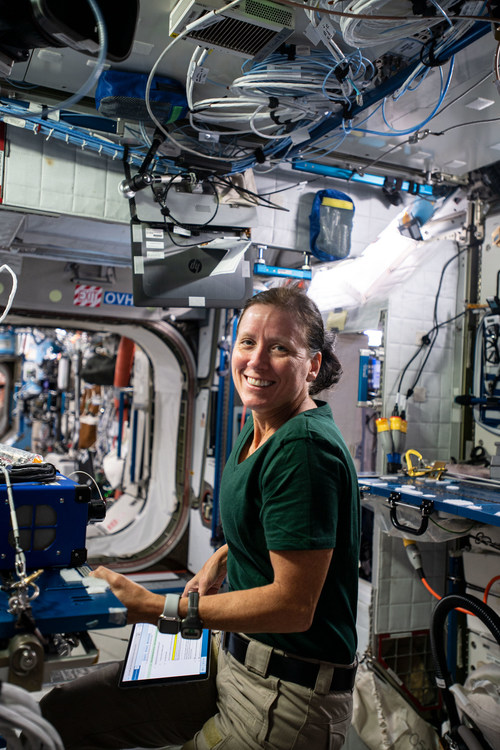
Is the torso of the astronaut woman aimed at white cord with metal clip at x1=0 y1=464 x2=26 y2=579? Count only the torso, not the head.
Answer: yes

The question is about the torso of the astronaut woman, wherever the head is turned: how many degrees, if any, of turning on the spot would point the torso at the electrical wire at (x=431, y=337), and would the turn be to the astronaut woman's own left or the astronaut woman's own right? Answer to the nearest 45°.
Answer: approximately 135° to the astronaut woman's own right

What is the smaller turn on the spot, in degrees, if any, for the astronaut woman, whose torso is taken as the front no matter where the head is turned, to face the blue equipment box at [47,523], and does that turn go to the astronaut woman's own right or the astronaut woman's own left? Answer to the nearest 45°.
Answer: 0° — they already face it

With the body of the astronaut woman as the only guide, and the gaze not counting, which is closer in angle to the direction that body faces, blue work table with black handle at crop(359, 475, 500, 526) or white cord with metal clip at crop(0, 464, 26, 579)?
the white cord with metal clip

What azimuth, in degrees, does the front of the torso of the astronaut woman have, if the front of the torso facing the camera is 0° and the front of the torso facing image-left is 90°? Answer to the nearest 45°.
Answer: approximately 90°
